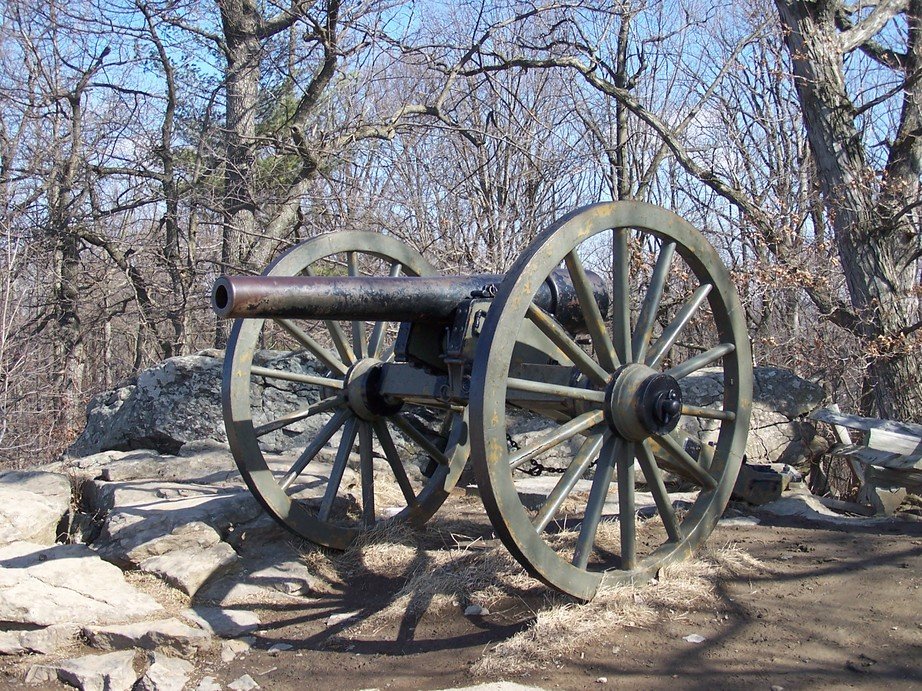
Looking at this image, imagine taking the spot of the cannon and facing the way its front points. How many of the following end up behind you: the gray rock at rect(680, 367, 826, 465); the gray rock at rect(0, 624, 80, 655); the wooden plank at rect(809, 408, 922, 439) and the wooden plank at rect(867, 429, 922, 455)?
3

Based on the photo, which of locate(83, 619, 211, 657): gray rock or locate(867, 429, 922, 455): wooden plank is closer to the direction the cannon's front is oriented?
the gray rock

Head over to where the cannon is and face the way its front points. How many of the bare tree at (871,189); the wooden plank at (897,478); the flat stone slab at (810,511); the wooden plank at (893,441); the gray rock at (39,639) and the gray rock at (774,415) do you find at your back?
5

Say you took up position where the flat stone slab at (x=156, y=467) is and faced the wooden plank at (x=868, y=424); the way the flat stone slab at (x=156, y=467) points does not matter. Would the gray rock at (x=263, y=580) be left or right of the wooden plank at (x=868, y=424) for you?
right

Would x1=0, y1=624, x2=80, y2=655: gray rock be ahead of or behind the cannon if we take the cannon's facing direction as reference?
ahead

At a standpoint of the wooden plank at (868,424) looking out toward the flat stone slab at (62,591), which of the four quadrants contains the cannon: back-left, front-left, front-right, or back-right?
front-left

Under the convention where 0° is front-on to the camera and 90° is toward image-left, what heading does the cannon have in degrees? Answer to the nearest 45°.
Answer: approximately 45°

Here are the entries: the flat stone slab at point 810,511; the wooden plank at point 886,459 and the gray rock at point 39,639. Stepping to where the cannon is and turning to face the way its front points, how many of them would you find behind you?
2

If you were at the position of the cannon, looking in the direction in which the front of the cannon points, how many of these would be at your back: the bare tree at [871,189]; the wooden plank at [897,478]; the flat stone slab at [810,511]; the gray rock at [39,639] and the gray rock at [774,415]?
4

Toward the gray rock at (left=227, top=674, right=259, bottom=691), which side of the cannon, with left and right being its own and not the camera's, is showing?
front

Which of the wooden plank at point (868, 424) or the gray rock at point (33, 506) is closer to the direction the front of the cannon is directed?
the gray rock

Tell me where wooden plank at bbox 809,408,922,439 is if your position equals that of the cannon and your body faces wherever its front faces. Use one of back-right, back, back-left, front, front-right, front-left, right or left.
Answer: back

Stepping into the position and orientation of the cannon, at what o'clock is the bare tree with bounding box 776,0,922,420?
The bare tree is roughly at 6 o'clock from the cannon.

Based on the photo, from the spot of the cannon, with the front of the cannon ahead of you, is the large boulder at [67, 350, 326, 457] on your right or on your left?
on your right

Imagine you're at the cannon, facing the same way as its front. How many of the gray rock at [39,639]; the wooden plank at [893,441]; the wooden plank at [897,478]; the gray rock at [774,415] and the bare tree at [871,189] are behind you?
4
